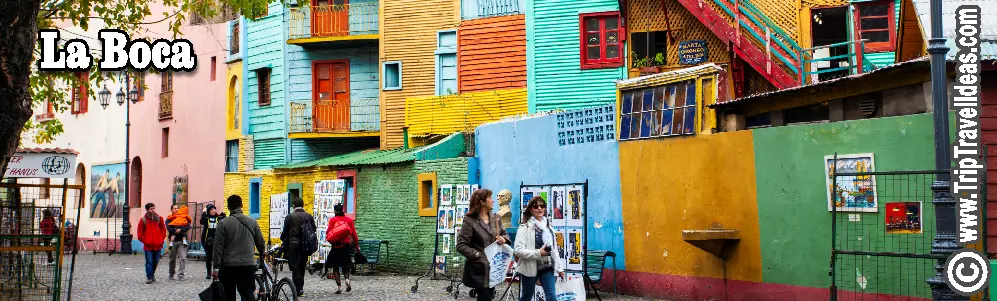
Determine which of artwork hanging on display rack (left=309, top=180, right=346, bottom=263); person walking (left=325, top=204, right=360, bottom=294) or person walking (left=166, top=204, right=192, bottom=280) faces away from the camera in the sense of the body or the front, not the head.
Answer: person walking (left=325, top=204, right=360, bottom=294)

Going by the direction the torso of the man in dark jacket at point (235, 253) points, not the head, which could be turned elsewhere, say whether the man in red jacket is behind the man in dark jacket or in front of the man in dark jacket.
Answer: in front

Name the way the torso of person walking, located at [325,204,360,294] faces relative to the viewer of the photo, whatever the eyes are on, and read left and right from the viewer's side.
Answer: facing away from the viewer

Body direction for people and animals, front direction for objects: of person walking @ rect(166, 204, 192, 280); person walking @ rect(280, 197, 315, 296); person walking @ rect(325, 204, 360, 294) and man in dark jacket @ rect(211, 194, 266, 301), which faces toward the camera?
person walking @ rect(166, 204, 192, 280)

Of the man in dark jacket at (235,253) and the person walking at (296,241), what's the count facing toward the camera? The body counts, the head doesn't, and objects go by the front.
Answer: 0

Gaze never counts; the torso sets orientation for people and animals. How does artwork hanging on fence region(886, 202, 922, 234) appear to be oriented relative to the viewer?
toward the camera

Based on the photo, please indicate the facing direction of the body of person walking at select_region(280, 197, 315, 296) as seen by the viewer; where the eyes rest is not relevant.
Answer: away from the camera

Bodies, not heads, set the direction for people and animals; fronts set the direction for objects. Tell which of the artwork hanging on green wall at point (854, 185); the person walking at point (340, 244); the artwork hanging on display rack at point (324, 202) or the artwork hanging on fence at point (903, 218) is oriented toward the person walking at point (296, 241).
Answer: the artwork hanging on display rack at point (324, 202)

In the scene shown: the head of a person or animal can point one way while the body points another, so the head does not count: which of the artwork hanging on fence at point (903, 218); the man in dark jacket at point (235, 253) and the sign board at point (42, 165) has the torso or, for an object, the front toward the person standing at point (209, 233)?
the man in dark jacket

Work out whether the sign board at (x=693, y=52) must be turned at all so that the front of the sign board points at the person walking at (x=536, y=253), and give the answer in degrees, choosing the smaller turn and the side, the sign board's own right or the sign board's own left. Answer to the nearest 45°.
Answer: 0° — it already faces them

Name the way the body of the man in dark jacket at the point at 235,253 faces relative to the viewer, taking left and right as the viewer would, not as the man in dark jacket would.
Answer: facing away from the viewer

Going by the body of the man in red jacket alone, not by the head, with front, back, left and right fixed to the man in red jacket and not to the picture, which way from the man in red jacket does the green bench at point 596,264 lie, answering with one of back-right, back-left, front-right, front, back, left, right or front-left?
front-left

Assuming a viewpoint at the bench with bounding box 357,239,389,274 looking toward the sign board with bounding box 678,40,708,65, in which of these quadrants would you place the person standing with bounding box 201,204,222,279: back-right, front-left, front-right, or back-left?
back-right

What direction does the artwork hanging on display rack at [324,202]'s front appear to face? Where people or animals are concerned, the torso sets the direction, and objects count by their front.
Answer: toward the camera

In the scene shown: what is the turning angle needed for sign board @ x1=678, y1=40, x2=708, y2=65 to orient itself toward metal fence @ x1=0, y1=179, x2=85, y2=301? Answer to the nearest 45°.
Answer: approximately 45° to its right

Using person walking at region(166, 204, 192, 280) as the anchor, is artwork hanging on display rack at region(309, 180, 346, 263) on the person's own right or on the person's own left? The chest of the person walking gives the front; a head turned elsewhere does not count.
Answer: on the person's own left

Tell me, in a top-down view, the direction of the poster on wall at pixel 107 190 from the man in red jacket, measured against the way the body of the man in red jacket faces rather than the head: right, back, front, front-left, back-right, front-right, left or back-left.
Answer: back
